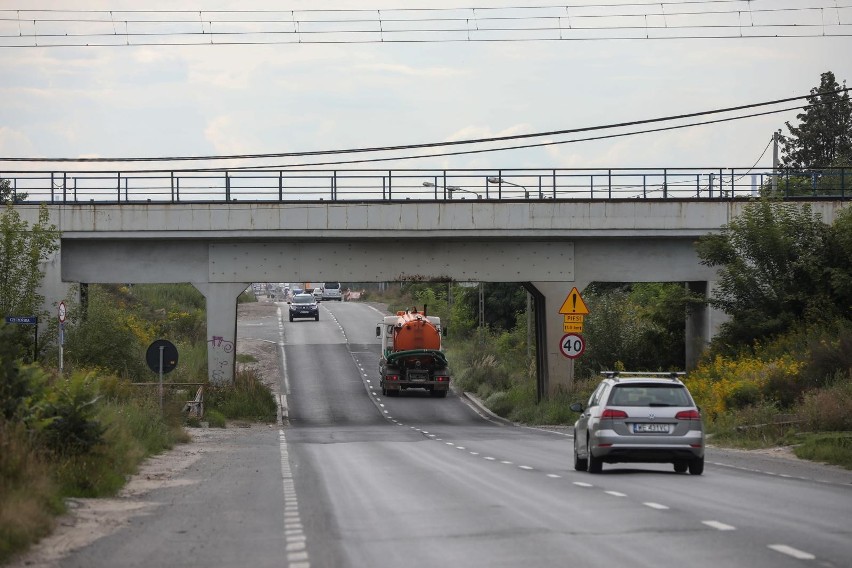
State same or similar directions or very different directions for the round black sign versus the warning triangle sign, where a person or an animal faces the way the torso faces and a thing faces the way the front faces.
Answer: very different directions

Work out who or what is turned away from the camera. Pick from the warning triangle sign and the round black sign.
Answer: the round black sign

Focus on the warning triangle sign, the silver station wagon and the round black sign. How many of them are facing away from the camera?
2

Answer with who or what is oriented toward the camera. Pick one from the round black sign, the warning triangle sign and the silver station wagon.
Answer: the warning triangle sign

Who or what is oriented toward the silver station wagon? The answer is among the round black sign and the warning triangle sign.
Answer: the warning triangle sign

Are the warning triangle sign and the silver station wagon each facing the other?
yes

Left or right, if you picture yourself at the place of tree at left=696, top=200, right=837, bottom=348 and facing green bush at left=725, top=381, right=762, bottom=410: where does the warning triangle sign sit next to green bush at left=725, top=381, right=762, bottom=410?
right

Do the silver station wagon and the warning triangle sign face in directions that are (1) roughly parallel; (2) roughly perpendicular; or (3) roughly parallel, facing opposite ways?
roughly parallel, facing opposite ways

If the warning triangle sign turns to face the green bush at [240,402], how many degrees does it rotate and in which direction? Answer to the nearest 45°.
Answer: approximately 90° to its right

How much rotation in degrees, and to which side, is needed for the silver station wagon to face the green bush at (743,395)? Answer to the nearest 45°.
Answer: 0° — it already faces it

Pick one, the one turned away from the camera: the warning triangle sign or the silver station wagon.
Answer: the silver station wagon

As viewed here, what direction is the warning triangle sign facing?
toward the camera

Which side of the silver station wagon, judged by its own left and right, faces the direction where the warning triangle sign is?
front

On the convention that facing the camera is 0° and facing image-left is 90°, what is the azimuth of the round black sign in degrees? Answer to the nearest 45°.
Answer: approximately 180°

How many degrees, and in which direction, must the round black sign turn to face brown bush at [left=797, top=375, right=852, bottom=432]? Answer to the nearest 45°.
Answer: approximately 135° to its right

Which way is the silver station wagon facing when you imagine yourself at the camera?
facing away from the viewer
